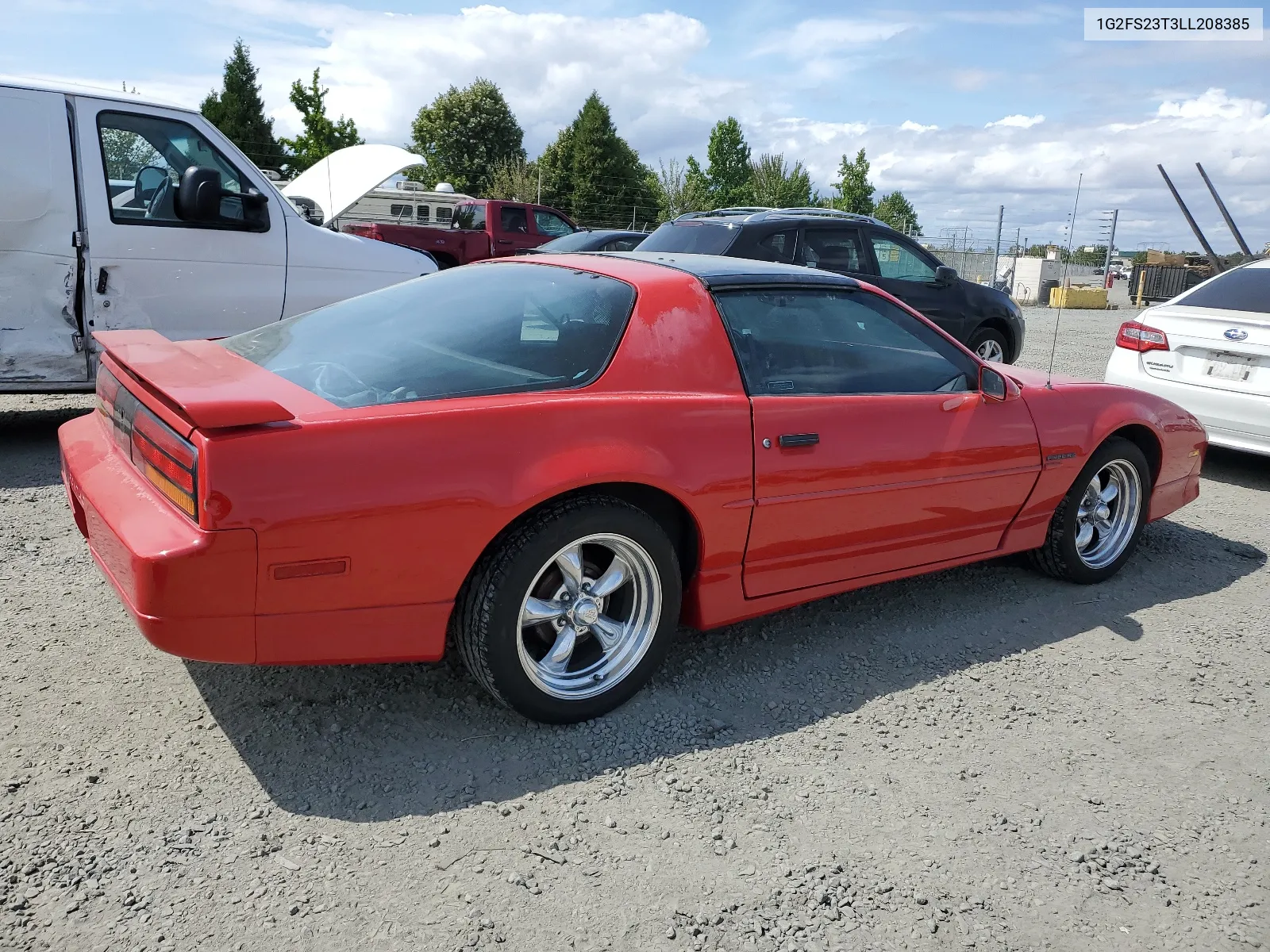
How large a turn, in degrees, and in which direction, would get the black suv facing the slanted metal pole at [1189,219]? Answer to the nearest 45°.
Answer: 0° — it already faces it

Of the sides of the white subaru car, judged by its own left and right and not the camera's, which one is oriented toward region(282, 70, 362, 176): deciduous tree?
left

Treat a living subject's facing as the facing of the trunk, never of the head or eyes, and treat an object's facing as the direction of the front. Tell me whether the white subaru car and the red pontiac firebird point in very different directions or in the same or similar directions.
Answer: same or similar directions

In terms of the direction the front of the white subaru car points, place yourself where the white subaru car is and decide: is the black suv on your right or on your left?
on your left

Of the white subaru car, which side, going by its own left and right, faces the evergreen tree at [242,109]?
left

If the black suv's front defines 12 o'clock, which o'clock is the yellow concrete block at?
The yellow concrete block is roughly at 11 o'clock from the black suv.

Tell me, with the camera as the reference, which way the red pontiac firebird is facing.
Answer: facing away from the viewer and to the right of the viewer

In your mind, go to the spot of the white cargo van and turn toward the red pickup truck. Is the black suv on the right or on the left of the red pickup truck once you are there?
right

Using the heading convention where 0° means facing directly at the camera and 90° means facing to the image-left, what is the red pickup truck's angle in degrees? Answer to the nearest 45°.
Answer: approximately 225°

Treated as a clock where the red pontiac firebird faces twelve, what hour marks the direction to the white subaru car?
The white subaru car is roughly at 12 o'clock from the red pontiac firebird.

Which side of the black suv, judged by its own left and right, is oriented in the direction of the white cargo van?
back

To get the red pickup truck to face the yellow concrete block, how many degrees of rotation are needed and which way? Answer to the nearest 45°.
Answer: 0° — it already faces it
